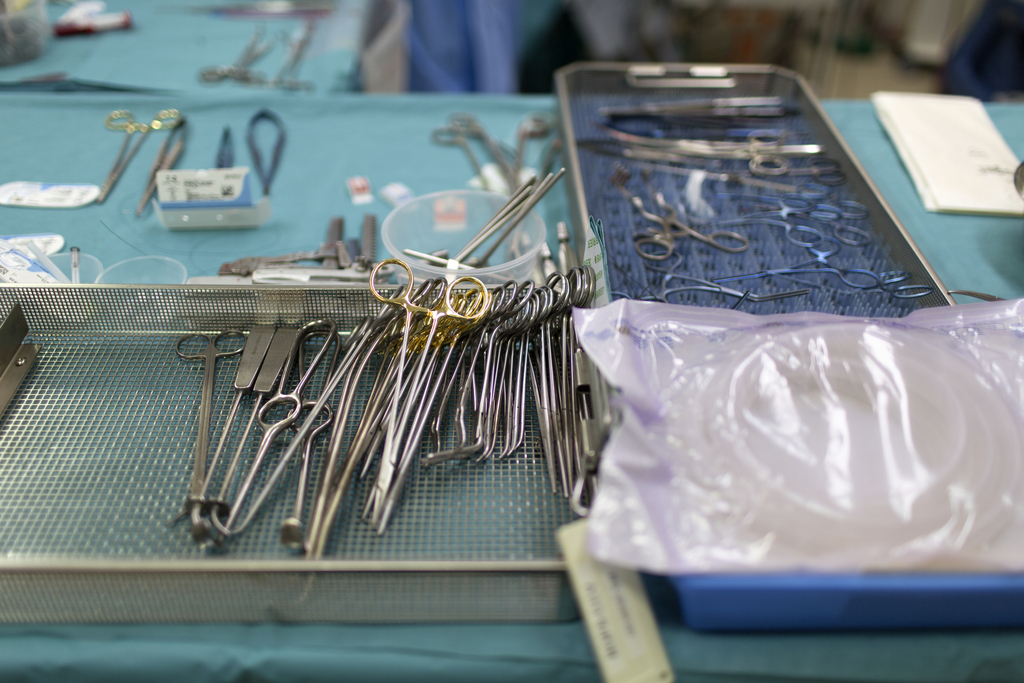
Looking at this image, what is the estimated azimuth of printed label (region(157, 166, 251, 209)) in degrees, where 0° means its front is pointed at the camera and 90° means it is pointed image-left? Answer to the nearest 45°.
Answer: approximately 0°

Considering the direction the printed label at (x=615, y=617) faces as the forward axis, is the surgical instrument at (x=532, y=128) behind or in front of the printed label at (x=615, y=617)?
behind

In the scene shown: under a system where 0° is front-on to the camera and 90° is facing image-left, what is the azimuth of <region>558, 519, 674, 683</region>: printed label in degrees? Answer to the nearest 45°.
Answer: approximately 0°

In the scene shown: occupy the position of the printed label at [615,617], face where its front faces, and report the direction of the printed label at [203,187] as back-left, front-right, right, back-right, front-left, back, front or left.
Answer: back-right

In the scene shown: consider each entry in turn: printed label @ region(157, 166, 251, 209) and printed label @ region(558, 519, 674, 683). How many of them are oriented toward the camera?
2

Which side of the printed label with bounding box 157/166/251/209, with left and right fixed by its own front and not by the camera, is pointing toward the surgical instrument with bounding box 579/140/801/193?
left
